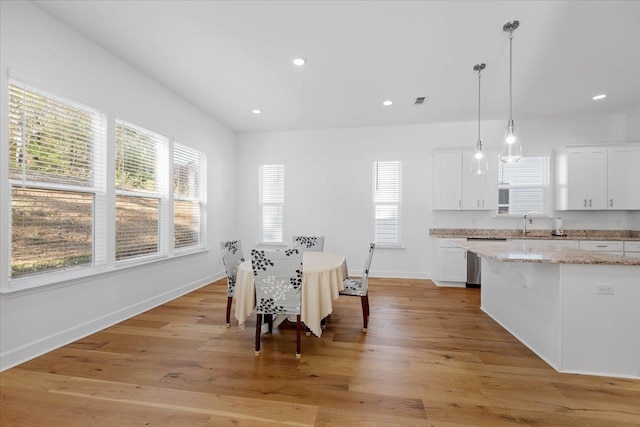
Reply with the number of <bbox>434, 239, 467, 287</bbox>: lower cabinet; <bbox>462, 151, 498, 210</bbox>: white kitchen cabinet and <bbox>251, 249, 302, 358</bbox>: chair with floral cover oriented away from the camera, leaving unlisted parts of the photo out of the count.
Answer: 1

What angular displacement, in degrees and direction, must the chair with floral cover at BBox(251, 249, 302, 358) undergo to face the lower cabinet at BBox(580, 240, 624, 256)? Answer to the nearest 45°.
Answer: approximately 90° to its right

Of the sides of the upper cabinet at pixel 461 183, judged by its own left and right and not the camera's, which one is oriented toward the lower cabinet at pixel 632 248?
left

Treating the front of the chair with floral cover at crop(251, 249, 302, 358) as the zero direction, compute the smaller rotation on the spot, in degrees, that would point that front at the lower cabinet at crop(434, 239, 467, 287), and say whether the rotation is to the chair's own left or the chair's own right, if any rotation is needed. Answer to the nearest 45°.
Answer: approximately 45° to the chair's own right

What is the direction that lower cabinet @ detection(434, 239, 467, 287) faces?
toward the camera

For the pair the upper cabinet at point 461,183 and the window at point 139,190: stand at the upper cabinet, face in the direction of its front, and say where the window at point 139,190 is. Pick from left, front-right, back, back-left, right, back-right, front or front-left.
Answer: front-right

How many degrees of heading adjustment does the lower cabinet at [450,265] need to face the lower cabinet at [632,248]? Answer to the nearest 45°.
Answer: approximately 90° to its left

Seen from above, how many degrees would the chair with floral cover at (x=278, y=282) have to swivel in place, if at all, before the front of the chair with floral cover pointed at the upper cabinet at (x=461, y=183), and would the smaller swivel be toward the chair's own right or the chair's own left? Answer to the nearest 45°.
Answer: approximately 45° to the chair's own right

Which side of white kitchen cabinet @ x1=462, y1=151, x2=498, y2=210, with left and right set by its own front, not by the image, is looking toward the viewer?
front

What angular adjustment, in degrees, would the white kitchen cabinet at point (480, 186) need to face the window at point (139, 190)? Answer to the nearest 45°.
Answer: approximately 45° to its right

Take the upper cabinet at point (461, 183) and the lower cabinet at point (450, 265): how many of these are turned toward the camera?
2

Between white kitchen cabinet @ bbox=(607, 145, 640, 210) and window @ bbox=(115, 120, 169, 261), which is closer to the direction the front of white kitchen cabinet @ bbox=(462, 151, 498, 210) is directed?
the window

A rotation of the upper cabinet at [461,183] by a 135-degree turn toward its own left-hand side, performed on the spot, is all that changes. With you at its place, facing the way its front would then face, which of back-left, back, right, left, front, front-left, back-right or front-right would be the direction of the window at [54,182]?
back

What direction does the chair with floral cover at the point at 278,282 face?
away from the camera

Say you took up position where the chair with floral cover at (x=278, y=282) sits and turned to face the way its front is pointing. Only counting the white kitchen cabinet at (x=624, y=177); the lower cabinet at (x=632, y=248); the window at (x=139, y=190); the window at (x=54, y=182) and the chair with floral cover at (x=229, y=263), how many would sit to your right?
2

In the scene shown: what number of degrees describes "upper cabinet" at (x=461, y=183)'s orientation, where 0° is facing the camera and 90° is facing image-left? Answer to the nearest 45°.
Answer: approximately 0°
